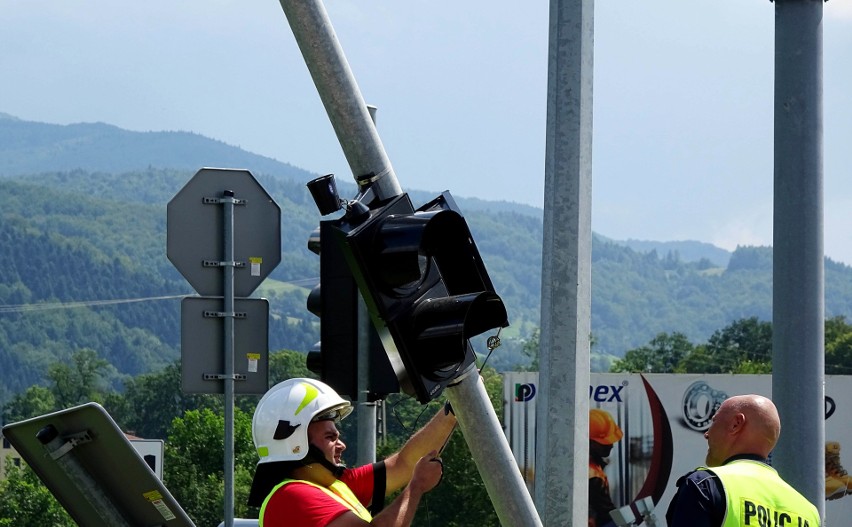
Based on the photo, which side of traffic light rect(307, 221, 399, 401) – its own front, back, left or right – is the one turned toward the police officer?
back

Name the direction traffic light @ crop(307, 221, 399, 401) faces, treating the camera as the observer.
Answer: facing away from the viewer and to the left of the viewer

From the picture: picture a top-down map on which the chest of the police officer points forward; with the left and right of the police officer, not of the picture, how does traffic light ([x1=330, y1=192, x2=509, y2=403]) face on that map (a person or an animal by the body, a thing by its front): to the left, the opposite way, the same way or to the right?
the opposite way

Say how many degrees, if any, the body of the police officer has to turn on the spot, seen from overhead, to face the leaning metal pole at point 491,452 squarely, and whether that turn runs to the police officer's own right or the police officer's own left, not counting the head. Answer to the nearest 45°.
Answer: approximately 45° to the police officer's own left

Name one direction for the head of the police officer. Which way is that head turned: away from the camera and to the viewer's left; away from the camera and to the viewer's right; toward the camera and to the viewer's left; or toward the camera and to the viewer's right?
away from the camera and to the viewer's left

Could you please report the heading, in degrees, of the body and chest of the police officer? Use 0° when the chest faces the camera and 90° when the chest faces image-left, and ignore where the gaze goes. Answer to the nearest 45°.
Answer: approximately 135°

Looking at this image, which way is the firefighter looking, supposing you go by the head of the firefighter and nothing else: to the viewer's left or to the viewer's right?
to the viewer's right

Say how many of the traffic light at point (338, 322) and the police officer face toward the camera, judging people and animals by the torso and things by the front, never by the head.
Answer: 0

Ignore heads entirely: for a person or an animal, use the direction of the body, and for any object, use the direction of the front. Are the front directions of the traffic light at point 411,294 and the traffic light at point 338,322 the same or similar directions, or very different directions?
very different directions
